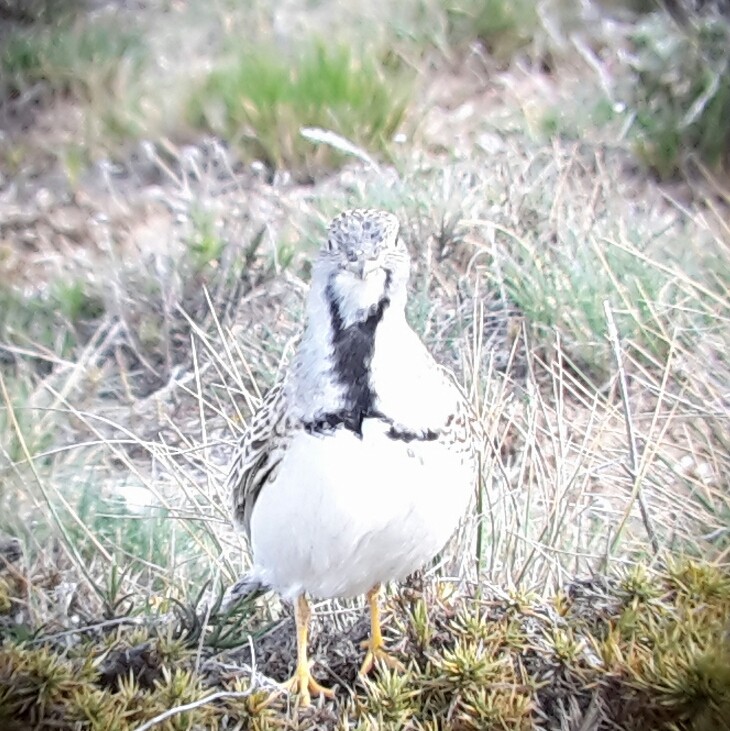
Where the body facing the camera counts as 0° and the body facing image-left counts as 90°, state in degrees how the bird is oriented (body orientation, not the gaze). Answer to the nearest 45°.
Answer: approximately 0°

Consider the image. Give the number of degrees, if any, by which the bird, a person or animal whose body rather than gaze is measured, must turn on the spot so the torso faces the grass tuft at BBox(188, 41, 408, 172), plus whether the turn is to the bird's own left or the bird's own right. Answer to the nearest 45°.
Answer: approximately 180°

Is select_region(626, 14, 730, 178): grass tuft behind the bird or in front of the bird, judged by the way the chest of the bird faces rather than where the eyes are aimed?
behind
